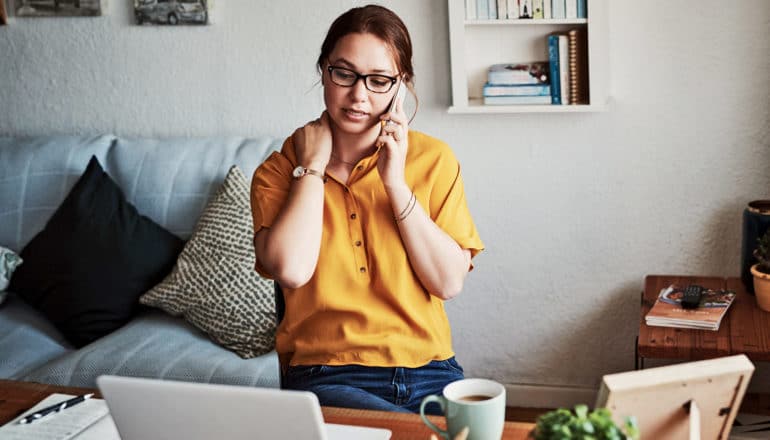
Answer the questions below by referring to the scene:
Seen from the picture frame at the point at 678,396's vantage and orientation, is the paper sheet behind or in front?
in front

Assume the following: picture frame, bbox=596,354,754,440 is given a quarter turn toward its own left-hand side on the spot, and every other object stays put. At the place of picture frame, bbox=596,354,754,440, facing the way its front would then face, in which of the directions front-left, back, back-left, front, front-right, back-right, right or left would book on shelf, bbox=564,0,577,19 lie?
back-right

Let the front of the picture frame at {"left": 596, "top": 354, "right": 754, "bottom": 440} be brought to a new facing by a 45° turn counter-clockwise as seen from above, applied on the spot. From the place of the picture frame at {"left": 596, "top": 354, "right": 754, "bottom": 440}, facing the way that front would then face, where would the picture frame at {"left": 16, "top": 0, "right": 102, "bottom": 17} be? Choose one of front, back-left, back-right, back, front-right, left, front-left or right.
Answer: front-right

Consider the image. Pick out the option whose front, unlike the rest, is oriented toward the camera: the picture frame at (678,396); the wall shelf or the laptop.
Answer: the wall shelf

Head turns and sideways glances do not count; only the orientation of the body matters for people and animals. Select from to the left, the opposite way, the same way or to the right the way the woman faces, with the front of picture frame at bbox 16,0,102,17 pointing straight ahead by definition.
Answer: the same way

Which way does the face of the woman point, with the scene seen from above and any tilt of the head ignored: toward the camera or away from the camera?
toward the camera

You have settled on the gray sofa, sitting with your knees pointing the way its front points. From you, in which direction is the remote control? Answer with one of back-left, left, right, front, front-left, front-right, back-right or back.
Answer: front-left

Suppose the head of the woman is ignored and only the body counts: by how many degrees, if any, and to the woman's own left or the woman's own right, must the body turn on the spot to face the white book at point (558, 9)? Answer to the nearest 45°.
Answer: approximately 135° to the woman's own left

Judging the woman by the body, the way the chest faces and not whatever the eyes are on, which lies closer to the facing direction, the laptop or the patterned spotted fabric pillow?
the laptop

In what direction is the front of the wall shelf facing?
toward the camera

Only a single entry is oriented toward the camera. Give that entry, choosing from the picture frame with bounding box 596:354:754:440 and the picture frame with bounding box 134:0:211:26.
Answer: the picture frame with bounding box 134:0:211:26

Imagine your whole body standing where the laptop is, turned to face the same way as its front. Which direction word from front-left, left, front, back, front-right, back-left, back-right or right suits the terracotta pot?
front

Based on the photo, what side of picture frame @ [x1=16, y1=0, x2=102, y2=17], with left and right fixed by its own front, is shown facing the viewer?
front

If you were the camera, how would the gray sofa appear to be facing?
facing the viewer

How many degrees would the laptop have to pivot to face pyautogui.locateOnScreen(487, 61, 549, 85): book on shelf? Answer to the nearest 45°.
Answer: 0° — it already faces it

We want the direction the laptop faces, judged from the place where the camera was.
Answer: facing away from the viewer and to the right of the viewer
